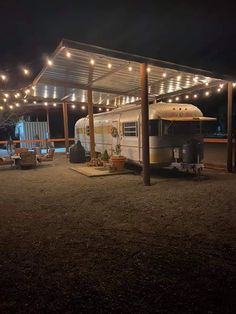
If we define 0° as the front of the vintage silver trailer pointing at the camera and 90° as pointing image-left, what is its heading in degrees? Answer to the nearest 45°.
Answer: approximately 315°

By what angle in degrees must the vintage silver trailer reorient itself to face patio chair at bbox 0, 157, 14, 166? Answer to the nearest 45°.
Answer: approximately 135° to its right

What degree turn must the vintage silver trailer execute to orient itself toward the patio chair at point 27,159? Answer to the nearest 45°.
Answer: approximately 135° to its right
